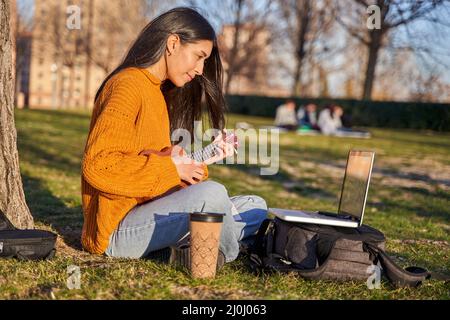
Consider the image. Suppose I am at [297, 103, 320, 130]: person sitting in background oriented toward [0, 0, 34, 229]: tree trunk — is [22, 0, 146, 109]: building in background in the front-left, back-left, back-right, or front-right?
back-right

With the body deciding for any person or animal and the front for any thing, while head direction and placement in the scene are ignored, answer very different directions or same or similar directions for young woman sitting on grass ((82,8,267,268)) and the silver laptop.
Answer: very different directions

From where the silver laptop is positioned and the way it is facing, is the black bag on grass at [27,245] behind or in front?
in front

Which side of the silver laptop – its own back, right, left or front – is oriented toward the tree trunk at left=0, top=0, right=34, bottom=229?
front

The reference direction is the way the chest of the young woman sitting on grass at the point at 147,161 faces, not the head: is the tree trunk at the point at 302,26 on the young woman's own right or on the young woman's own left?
on the young woman's own left

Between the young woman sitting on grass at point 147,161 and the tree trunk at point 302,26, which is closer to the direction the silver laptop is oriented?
the young woman sitting on grass

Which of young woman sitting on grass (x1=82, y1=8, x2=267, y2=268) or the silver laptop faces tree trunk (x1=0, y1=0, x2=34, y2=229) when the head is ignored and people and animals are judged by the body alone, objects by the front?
the silver laptop

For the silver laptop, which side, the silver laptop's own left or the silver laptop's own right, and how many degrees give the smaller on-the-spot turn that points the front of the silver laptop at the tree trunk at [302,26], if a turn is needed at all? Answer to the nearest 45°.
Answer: approximately 90° to the silver laptop's own right

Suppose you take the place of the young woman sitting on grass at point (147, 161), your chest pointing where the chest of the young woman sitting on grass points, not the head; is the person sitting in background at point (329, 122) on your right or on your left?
on your left

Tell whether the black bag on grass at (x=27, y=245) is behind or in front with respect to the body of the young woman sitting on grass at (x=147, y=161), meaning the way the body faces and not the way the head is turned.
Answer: behind

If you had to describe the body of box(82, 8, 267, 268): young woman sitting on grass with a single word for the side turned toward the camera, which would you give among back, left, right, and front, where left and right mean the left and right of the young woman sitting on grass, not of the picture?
right

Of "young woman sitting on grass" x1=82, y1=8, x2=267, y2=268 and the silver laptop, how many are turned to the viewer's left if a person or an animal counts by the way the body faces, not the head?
1

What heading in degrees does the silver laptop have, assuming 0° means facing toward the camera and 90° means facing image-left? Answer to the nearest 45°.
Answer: approximately 90°

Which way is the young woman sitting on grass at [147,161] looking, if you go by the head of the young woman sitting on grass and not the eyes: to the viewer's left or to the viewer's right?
to the viewer's right
